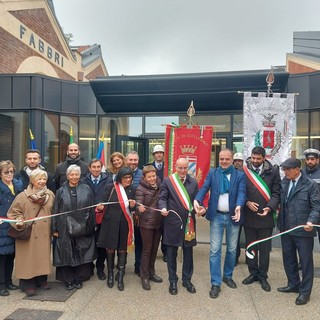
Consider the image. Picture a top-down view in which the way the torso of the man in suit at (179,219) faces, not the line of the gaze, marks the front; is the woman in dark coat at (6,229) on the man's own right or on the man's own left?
on the man's own right

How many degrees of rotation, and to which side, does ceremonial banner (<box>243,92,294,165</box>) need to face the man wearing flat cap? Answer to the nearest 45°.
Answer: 0° — it already faces them

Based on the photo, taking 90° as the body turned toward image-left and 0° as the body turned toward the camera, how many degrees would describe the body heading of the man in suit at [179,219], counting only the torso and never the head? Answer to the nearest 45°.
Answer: approximately 0°

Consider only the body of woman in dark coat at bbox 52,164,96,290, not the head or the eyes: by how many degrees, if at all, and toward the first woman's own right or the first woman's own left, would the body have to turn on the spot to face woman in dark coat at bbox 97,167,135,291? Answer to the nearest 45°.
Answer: approximately 90° to the first woman's own left

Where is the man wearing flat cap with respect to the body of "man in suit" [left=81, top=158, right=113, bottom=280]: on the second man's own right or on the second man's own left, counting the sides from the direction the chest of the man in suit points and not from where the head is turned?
on the second man's own left
